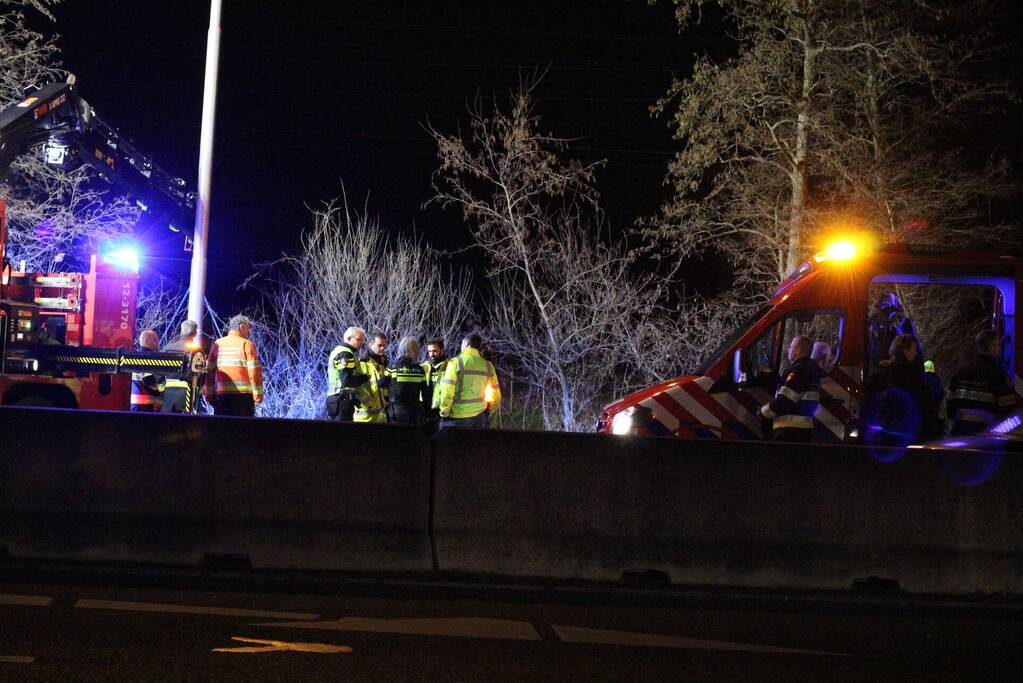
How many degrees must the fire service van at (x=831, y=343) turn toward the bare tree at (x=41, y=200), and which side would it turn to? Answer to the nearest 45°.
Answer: approximately 45° to its right

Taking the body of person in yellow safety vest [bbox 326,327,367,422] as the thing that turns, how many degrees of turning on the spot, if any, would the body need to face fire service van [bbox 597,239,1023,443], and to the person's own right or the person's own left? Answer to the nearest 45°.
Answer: approximately 45° to the person's own right

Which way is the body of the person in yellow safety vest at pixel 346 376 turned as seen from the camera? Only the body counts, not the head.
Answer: to the viewer's right

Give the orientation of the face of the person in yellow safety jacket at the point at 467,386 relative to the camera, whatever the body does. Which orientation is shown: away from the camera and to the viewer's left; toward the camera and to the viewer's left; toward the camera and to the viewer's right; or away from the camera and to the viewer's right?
away from the camera and to the viewer's left

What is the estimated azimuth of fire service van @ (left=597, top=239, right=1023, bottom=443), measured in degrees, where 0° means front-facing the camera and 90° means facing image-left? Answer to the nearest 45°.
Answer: approximately 90°

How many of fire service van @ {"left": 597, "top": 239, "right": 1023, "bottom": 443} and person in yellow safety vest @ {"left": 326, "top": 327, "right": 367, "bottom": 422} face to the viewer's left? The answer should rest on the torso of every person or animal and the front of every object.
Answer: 1

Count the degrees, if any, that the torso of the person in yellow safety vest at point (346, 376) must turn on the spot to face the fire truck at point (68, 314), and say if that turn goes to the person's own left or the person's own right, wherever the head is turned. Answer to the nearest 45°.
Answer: approximately 135° to the person's own left

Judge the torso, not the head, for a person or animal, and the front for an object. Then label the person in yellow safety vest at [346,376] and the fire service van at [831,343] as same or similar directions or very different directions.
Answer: very different directions

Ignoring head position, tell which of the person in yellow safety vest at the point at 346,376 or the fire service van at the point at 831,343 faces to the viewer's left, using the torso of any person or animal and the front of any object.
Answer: the fire service van
